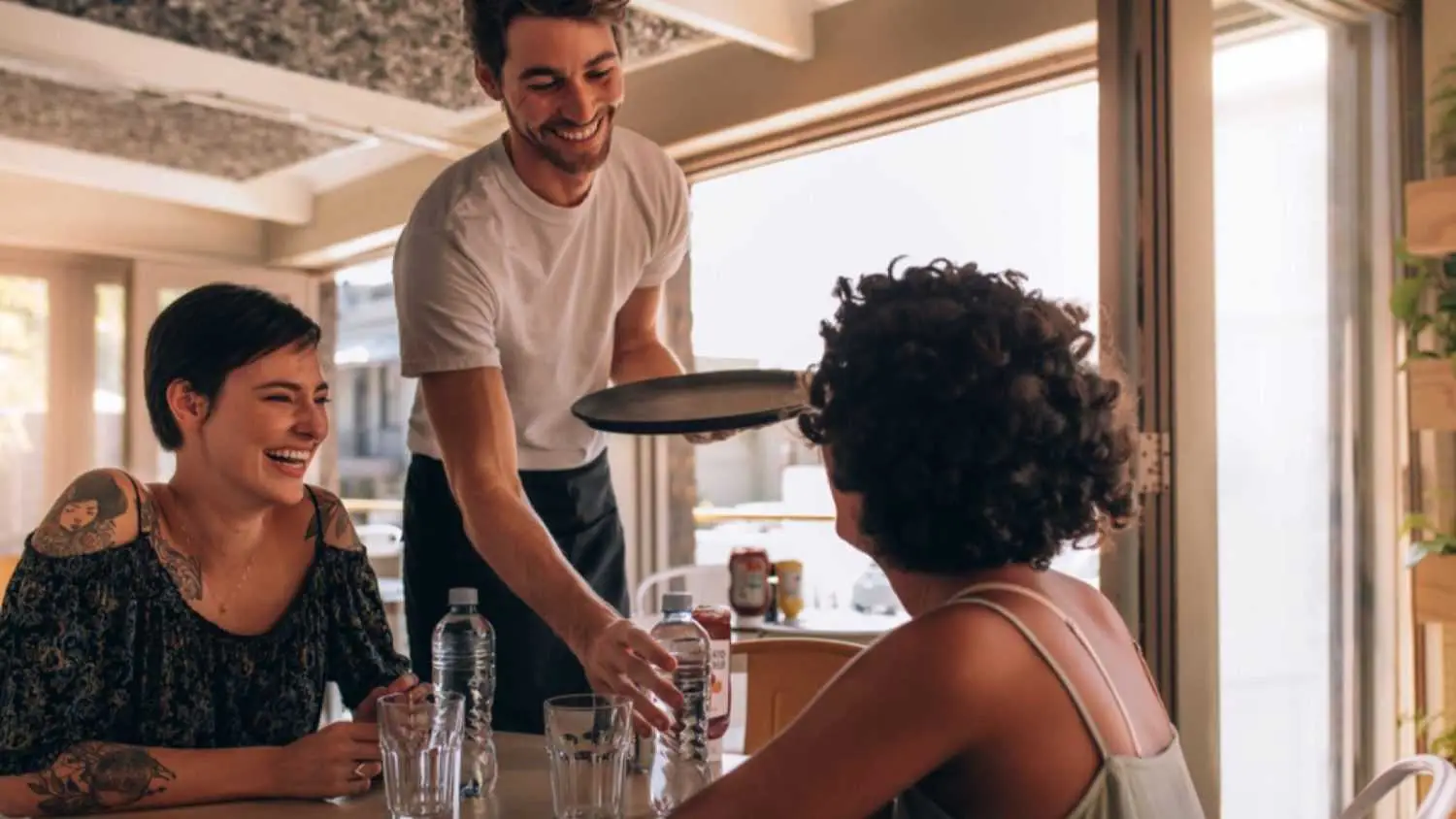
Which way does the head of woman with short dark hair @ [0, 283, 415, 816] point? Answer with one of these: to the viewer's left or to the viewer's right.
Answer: to the viewer's right

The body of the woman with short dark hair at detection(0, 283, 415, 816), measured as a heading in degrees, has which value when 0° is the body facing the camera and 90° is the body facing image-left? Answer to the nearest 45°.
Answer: approximately 315°

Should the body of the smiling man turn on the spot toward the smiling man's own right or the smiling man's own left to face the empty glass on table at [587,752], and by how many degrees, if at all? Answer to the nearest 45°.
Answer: approximately 45° to the smiling man's own right

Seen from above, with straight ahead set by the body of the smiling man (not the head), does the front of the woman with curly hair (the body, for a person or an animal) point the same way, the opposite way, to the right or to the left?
the opposite way

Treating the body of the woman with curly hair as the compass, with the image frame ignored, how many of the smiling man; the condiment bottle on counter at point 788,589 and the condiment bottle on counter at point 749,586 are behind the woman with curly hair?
0

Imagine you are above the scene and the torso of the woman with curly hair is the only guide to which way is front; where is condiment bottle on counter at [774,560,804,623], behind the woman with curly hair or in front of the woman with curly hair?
in front

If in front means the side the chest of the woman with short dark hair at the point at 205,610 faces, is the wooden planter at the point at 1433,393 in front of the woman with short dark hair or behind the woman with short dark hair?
in front

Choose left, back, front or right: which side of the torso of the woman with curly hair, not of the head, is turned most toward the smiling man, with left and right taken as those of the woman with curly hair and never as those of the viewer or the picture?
front

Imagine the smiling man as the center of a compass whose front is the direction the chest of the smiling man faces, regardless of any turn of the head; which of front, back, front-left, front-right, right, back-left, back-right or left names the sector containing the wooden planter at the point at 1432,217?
front-left

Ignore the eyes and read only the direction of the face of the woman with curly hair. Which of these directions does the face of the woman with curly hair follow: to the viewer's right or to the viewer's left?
to the viewer's left

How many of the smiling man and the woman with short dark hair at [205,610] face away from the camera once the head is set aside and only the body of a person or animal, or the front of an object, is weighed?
0

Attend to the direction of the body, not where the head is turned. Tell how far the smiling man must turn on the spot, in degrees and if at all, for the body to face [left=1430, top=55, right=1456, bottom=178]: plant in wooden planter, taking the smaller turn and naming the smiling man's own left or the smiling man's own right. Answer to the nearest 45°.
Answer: approximately 45° to the smiling man's own left

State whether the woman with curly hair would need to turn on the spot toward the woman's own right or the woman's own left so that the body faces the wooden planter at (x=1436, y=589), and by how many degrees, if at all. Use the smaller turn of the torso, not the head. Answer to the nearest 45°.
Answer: approximately 90° to the woman's own right

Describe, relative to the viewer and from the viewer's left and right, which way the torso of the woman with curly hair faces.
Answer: facing away from the viewer and to the left of the viewer

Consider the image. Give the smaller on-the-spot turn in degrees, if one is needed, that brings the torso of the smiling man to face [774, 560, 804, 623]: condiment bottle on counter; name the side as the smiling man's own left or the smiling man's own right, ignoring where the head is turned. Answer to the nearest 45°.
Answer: approximately 135° to the smiling man's own left
